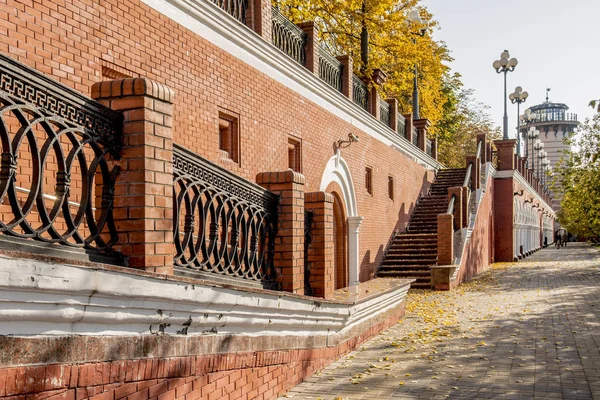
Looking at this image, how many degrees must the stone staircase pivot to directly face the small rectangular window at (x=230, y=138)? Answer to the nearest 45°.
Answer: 0° — it already faces it

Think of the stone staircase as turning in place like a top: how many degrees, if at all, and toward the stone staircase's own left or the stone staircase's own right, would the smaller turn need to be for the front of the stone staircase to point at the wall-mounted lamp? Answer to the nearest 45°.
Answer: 0° — it already faces it

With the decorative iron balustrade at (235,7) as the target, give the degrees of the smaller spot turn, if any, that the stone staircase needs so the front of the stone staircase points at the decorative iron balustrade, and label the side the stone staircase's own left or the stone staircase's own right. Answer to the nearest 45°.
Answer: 0° — it already faces it

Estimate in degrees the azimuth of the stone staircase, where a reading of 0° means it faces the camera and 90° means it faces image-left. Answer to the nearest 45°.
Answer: approximately 0°

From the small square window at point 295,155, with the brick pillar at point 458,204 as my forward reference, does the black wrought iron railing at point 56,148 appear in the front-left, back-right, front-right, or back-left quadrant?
back-right

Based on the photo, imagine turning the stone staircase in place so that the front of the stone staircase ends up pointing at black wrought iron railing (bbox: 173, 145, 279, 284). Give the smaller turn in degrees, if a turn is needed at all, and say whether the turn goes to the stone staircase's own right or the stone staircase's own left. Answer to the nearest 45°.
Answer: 0° — it already faces it
